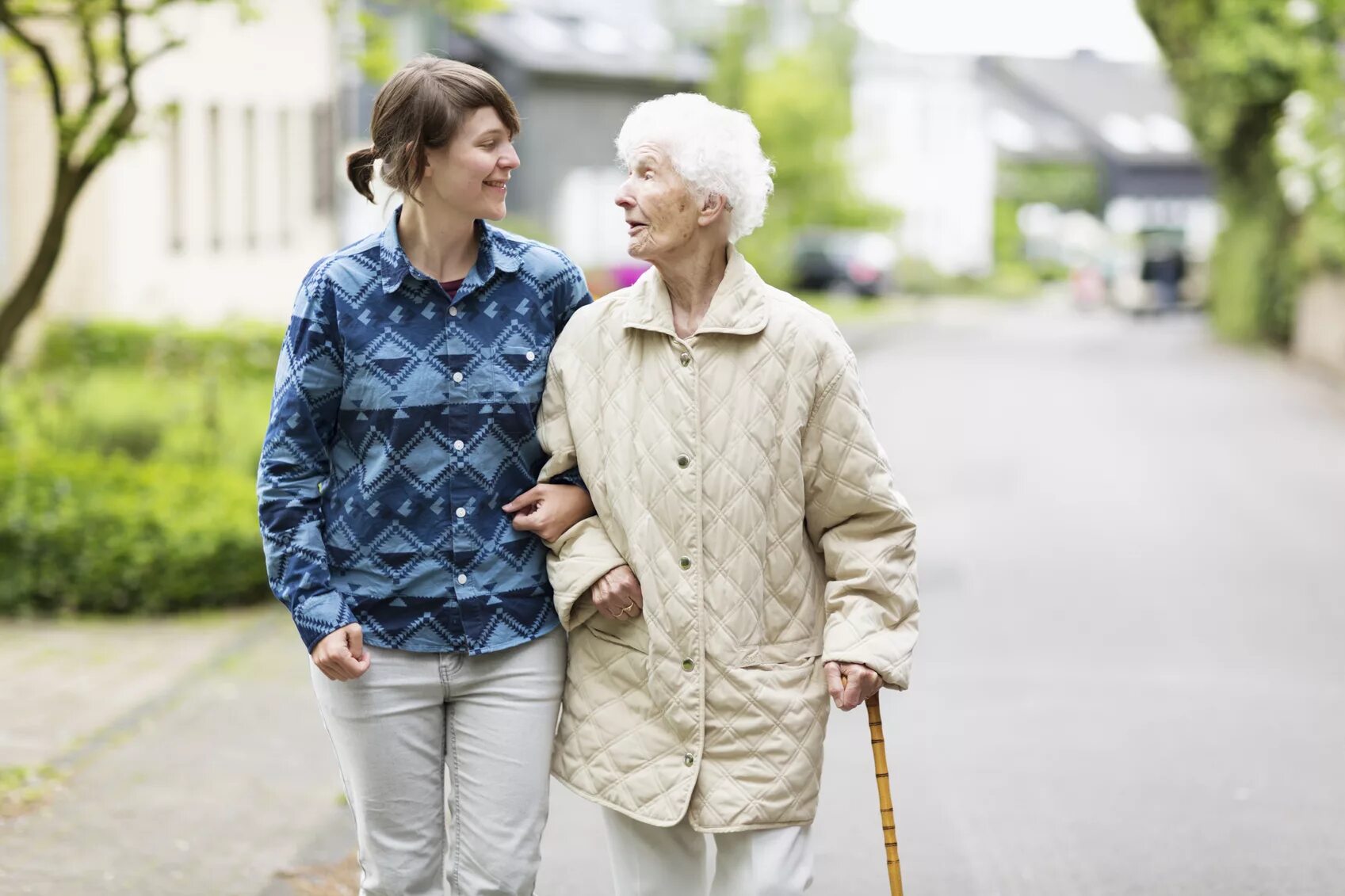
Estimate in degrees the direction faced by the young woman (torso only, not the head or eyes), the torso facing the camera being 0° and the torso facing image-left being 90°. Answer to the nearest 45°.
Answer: approximately 0°

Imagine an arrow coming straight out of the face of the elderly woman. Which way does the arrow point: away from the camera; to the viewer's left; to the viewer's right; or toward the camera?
to the viewer's left

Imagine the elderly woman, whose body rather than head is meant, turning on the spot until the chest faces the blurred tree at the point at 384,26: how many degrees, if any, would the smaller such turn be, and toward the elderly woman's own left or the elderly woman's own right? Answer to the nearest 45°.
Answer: approximately 180°

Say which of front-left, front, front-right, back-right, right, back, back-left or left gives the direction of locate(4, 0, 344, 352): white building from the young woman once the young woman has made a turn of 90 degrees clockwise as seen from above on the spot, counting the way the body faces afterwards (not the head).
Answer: right

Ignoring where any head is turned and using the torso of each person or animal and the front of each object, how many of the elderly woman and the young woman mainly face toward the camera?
2

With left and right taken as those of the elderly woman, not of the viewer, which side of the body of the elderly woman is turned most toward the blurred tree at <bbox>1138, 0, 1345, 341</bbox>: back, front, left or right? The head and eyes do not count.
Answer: back

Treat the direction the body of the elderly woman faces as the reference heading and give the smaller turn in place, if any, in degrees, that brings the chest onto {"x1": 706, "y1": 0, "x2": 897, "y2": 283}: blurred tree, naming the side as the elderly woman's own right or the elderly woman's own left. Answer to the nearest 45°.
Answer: approximately 180°
